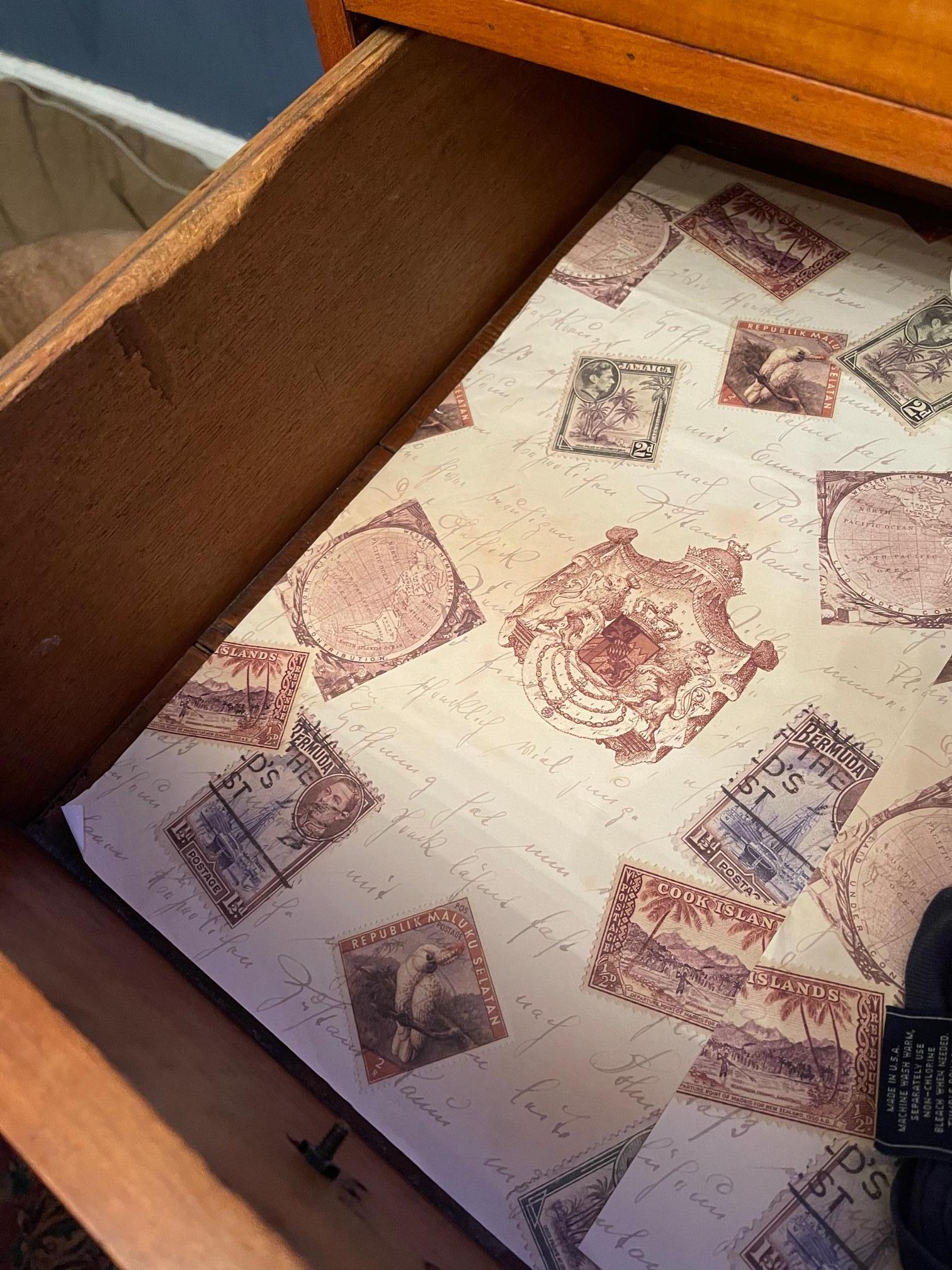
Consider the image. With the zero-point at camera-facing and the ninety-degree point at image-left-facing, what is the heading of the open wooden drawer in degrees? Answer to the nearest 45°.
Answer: approximately 45°
